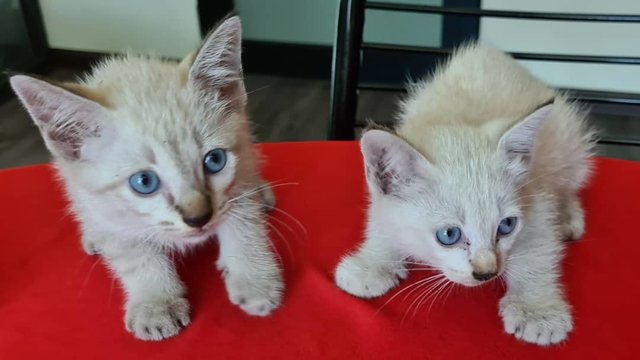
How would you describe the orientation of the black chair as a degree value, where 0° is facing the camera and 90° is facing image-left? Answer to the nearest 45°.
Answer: approximately 0°

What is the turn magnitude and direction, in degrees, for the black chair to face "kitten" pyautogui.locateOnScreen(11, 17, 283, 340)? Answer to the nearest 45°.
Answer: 0° — it already faces it
